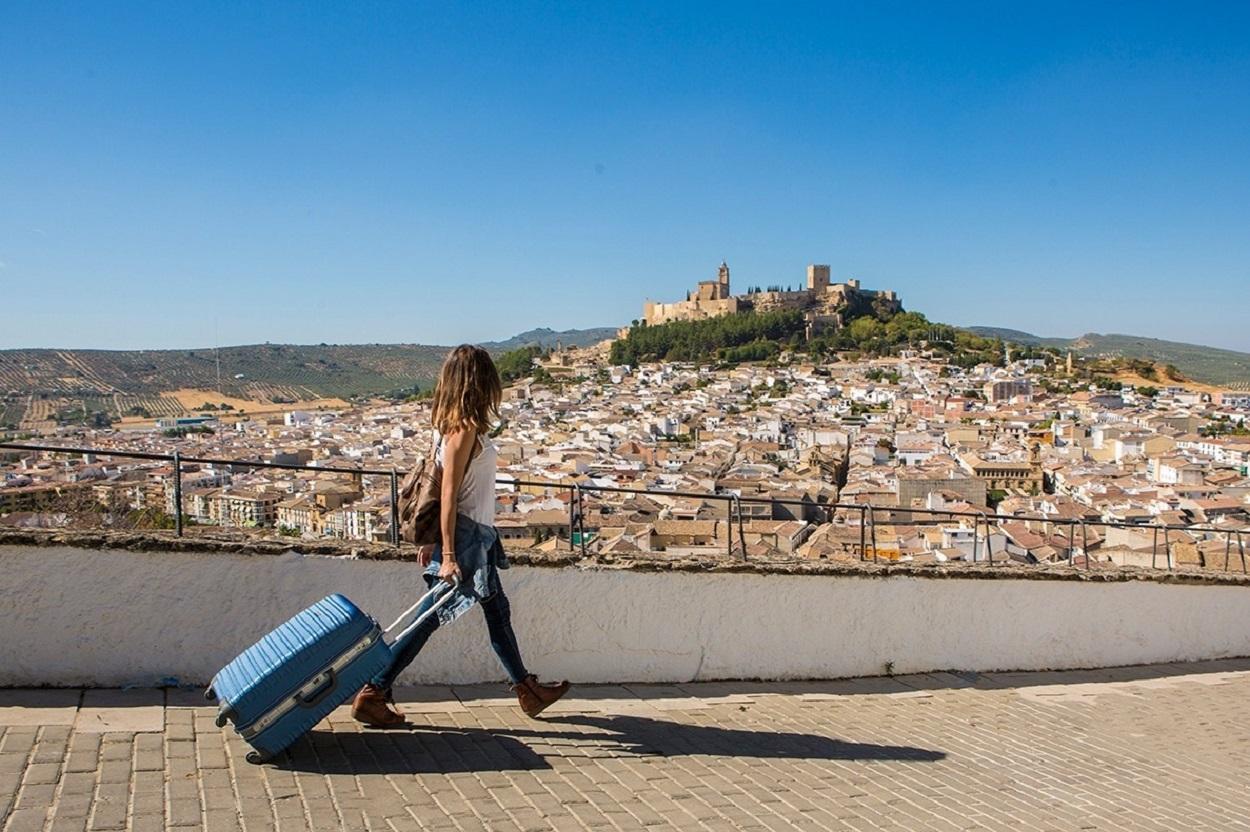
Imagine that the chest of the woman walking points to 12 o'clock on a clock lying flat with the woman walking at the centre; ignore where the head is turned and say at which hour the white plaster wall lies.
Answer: The white plaster wall is roughly at 10 o'clock from the woman walking.

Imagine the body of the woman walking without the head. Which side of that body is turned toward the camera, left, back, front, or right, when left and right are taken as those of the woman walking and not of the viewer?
right

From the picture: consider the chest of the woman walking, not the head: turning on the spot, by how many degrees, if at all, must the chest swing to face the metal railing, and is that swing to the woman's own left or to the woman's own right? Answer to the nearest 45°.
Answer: approximately 45° to the woman's own left
